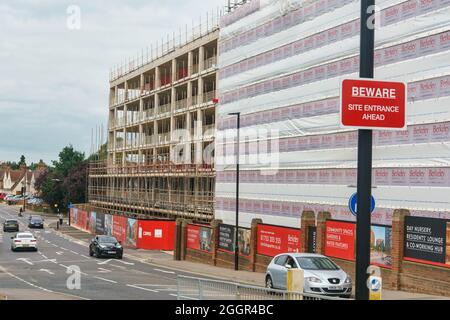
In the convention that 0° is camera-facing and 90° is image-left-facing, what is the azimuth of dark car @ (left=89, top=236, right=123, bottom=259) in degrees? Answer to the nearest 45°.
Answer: approximately 315°

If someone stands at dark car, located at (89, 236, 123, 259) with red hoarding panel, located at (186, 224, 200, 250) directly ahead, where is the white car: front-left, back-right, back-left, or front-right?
back-left

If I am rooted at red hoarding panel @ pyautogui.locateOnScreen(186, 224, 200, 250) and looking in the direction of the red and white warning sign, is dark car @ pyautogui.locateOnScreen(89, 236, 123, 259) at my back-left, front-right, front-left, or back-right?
back-right

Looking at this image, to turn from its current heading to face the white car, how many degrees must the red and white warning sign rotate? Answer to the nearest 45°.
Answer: approximately 135° to its right

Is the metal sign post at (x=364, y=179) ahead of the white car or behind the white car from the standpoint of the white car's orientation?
behind

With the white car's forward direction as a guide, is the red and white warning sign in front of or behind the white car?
behind

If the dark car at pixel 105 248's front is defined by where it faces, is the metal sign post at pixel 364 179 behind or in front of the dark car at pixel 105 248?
in front

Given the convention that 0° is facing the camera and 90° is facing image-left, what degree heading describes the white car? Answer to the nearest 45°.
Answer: approximately 180°

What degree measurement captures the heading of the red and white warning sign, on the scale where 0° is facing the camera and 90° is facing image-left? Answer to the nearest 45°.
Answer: approximately 0°
